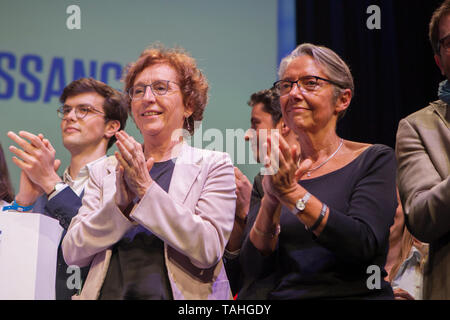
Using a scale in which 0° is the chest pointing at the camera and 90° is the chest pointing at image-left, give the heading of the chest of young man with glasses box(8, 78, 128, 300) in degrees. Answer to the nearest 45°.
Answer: approximately 45°

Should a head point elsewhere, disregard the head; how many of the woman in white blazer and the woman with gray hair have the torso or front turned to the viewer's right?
0

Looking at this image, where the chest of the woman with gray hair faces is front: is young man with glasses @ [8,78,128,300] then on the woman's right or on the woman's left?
on the woman's right

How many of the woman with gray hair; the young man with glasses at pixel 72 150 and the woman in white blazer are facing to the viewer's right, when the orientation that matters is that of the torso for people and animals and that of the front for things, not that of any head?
0

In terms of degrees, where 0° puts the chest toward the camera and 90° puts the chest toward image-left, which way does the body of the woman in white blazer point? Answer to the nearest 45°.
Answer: approximately 45°

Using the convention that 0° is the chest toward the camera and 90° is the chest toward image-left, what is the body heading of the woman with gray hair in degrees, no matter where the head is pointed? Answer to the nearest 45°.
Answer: approximately 45°

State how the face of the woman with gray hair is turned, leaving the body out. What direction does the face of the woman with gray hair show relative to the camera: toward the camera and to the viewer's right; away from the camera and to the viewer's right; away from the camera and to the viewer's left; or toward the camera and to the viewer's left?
toward the camera and to the viewer's left

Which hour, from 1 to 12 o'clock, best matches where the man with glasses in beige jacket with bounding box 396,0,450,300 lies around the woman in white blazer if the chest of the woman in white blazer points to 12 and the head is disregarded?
The man with glasses in beige jacket is roughly at 8 o'clock from the woman in white blazer.
